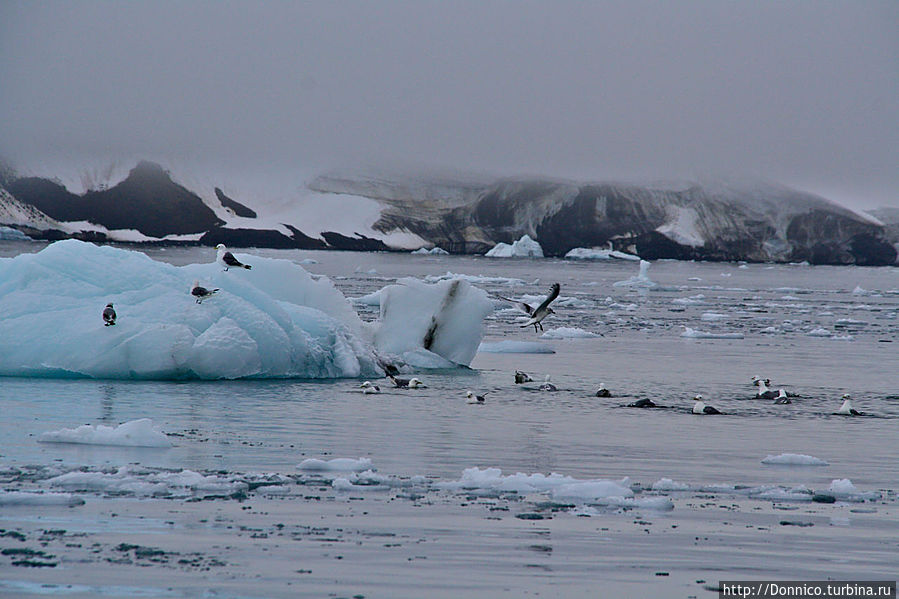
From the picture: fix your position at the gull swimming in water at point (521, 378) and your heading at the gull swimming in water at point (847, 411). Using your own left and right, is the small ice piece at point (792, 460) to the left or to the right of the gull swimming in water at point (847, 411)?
right

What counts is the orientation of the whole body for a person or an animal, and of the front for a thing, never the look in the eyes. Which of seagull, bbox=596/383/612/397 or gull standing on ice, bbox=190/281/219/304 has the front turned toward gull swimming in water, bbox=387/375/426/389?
the seagull

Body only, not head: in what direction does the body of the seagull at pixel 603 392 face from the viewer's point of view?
to the viewer's left
